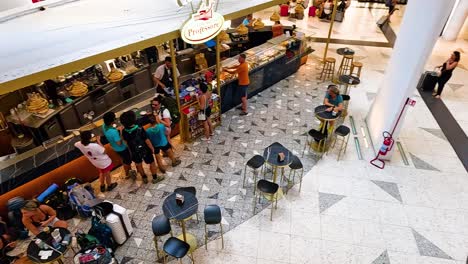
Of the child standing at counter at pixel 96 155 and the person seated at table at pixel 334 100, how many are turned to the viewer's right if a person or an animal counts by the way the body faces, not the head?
0

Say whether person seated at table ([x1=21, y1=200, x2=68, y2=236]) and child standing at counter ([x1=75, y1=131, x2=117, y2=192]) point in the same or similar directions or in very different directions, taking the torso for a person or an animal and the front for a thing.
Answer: very different directions

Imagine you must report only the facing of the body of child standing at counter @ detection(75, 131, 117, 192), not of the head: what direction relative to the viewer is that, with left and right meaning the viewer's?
facing away from the viewer and to the left of the viewer

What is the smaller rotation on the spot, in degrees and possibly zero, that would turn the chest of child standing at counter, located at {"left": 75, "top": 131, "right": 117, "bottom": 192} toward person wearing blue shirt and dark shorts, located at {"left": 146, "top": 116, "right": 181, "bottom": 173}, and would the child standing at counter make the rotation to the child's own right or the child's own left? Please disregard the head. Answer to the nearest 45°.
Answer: approximately 135° to the child's own right

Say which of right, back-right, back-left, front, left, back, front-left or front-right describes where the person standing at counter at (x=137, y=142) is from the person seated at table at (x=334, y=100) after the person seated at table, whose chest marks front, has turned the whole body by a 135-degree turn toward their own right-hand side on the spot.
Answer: back-left

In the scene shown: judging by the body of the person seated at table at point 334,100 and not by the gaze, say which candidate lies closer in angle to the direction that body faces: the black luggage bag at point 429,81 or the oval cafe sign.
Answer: the oval cafe sign

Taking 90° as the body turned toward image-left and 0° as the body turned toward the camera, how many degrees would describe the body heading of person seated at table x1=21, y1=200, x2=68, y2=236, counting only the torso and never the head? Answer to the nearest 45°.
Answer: approximately 315°

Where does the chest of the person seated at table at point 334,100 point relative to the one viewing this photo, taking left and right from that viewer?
facing the viewer and to the left of the viewer

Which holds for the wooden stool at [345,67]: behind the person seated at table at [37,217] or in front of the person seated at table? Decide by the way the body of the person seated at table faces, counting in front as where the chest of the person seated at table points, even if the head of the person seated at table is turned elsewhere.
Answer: in front

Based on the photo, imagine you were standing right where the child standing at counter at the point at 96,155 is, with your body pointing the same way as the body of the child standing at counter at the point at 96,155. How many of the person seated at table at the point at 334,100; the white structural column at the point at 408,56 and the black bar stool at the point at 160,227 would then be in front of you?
0

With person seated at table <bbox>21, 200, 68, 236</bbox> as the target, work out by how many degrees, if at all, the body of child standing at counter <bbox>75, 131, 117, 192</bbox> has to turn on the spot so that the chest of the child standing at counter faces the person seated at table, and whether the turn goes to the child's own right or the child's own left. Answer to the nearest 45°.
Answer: approximately 90° to the child's own left

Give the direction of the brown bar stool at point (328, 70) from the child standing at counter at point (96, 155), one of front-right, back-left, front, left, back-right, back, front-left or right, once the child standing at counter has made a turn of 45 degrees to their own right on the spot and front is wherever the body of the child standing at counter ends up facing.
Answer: right
